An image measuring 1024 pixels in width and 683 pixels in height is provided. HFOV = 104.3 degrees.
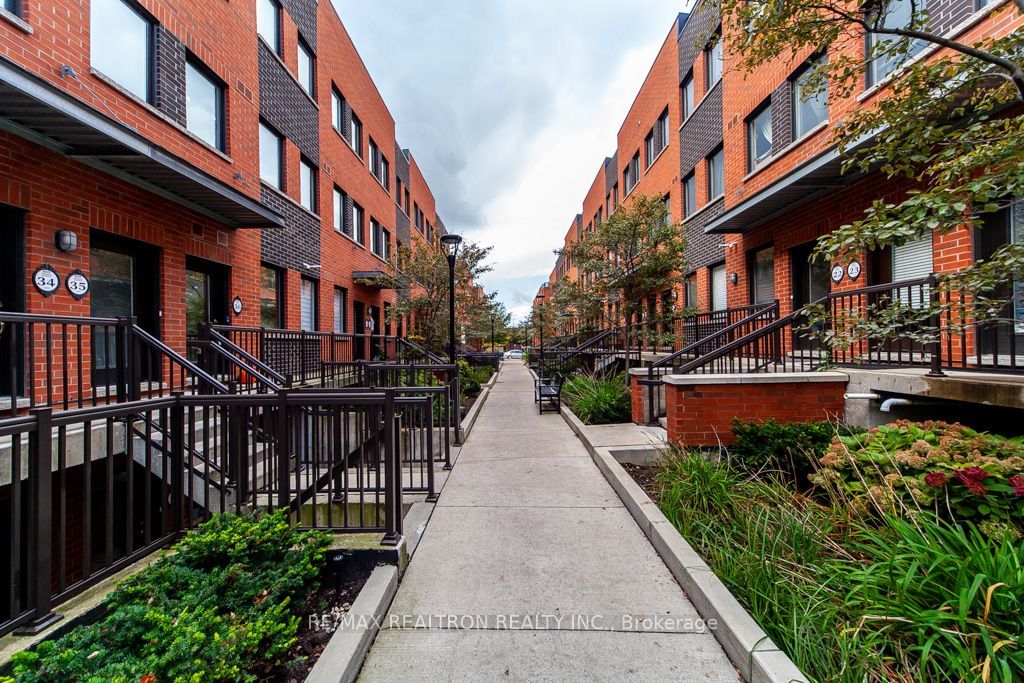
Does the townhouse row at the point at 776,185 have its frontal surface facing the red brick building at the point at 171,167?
yes

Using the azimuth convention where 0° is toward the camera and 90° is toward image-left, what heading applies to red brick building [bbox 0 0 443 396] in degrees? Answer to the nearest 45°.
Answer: approximately 315°

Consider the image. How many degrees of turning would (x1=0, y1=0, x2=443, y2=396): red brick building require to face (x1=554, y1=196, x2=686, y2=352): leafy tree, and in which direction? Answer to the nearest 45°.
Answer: approximately 45° to its left

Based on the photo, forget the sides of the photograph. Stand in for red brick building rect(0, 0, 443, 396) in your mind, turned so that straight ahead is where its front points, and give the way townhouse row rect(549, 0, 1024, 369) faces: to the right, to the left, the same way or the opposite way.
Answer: the opposite way

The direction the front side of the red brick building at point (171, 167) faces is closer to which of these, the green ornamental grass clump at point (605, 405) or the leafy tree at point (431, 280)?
the green ornamental grass clump

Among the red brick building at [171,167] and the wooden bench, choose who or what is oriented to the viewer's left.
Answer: the wooden bench

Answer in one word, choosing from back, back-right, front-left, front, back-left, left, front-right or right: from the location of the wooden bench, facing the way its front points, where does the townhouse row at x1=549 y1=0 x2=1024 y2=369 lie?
back

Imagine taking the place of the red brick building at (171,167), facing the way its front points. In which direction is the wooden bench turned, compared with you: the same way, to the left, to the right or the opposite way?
the opposite way

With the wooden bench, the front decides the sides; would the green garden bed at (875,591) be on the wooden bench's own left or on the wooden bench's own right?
on the wooden bench's own left

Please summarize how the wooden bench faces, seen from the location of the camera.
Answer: facing to the left of the viewer

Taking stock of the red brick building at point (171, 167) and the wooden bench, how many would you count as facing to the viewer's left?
1

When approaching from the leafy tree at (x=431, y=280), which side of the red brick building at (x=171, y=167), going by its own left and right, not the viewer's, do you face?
left
